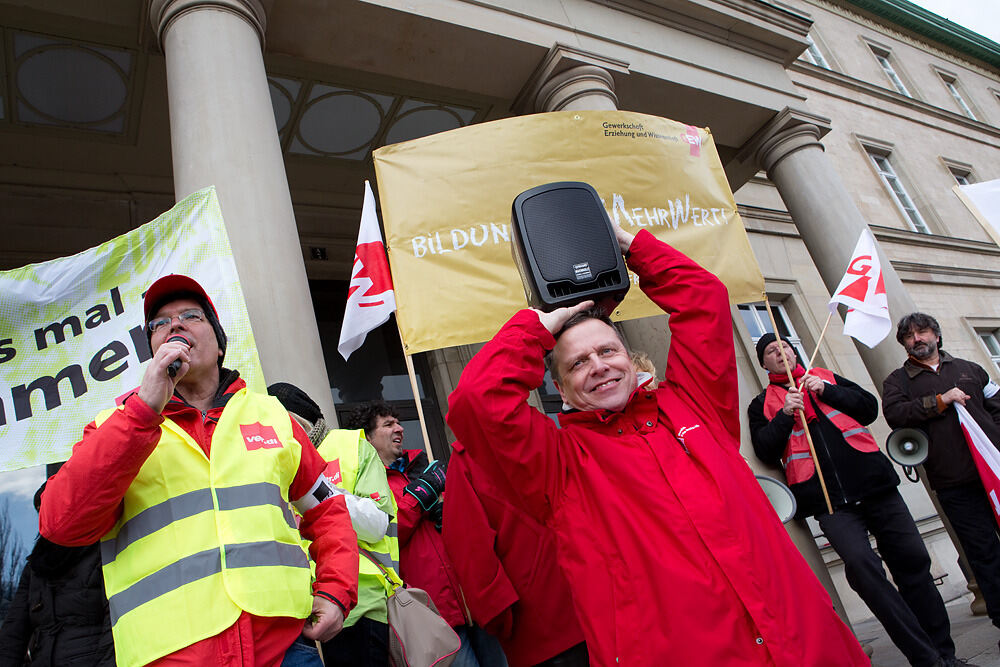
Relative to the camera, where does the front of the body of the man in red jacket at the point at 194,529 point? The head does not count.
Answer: toward the camera

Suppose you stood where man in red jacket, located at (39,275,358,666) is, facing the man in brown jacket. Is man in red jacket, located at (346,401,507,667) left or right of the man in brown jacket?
left

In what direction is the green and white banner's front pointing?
toward the camera

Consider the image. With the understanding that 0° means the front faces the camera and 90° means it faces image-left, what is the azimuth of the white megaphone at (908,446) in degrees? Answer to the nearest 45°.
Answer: approximately 0°

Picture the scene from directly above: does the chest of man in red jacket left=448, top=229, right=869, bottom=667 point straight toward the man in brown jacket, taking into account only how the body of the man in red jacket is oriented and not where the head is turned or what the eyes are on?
no

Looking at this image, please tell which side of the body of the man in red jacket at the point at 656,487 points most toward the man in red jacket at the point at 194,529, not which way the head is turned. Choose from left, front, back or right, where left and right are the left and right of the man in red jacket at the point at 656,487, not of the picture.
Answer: right

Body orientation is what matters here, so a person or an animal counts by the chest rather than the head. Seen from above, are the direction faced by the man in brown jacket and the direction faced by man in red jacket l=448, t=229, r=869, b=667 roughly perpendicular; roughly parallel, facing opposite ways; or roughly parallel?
roughly parallel

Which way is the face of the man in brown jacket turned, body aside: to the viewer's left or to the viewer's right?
to the viewer's left

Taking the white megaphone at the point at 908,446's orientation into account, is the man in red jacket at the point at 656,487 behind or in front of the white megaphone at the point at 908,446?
in front

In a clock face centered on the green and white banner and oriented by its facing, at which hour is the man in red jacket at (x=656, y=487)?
The man in red jacket is roughly at 11 o'clock from the green and white banner.

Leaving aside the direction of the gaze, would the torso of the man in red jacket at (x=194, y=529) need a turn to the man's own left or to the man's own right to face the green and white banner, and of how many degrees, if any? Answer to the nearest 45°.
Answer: approximately 180°

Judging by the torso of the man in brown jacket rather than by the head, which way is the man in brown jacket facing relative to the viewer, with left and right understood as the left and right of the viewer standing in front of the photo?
facing the viewer

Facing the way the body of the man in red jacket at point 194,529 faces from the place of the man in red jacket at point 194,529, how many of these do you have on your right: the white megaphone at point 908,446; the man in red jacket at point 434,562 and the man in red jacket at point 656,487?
0

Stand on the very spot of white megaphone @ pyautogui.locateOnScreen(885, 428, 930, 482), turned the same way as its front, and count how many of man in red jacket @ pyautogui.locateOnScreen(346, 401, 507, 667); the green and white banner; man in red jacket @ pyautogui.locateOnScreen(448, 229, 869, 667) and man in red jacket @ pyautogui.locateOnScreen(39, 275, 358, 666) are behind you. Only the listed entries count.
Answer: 0
